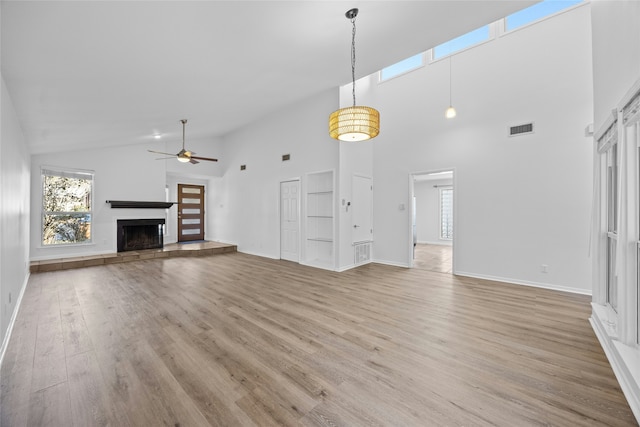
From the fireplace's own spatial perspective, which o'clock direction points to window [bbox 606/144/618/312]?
The window is roughly at 11 o'clock from the fireplace.

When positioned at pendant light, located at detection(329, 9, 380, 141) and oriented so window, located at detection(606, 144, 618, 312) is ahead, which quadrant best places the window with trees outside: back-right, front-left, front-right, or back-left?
back-left

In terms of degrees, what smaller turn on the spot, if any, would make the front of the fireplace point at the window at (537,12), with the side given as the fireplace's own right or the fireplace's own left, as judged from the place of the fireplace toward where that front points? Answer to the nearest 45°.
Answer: approximately 45° to the fireplace's own left

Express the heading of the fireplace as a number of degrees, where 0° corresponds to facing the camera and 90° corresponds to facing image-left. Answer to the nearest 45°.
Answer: approximately 0°

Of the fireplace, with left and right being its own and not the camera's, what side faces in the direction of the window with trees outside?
right

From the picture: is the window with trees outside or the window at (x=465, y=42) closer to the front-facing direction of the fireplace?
the window

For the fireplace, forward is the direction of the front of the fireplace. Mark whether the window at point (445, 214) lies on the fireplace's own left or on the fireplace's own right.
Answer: on the fireplace's own left

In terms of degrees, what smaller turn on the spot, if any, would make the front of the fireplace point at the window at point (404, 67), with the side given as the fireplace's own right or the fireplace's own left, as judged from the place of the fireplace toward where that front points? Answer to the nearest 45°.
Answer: approximately 45° to the fireplace's own left
